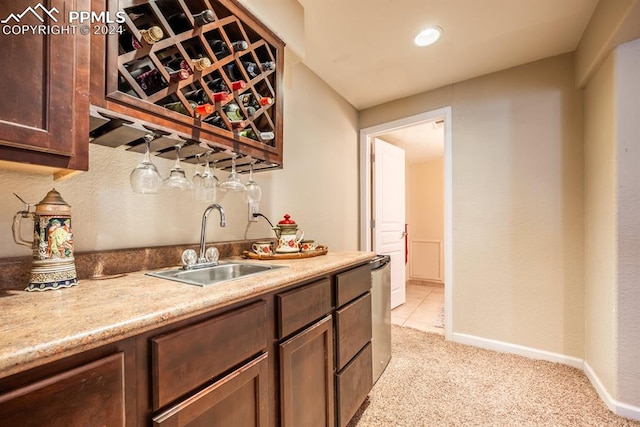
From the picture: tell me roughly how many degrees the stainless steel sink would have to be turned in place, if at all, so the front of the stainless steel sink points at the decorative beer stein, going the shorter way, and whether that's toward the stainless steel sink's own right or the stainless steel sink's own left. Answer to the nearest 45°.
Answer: approximately 90° to the stainless steel sink's own right

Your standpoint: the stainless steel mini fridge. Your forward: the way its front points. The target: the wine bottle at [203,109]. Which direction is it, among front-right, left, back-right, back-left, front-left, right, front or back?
back-right

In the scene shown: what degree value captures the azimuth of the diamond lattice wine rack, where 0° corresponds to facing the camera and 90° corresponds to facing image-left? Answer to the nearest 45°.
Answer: approximately 315°

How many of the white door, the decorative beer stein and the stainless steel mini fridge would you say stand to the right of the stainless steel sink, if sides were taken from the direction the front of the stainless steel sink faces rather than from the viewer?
1

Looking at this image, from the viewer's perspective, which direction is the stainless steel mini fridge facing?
to the viewer's right

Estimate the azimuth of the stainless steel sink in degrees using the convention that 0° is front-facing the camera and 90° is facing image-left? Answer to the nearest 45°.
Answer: approximately 315°

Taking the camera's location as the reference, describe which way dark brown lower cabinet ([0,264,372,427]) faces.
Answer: facing the viewer and to the right of the viewer
